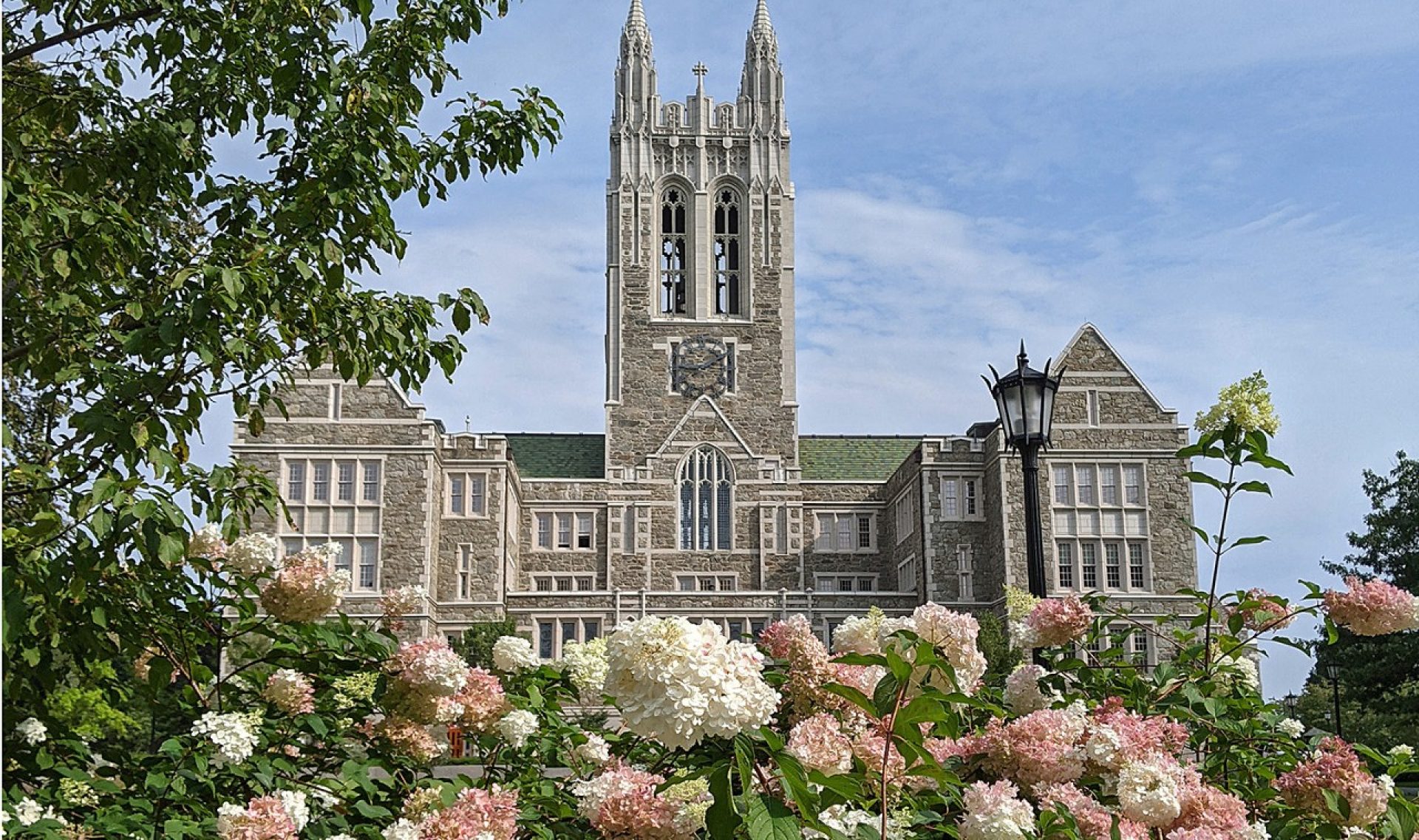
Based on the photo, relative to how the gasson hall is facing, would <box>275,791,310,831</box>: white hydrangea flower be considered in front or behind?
in front

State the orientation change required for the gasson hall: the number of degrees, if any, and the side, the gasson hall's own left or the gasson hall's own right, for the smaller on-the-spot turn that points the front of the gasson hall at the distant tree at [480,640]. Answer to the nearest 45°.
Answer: approximately 45° to the gasson hall's own right

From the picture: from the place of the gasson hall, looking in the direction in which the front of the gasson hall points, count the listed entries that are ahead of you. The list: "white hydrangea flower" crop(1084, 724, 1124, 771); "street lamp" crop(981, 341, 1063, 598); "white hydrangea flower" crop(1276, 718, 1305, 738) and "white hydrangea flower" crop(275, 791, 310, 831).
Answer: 4

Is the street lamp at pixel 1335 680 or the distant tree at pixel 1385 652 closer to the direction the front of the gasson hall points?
the street lamp

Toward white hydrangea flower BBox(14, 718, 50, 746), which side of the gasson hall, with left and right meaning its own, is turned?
front

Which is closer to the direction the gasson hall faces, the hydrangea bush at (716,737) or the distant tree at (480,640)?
the hydrangea bush

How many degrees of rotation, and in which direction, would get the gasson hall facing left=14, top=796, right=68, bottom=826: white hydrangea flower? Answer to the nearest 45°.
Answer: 0° — it already faces it

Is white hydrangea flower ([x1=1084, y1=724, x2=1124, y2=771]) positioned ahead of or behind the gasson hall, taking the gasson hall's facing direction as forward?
ahead

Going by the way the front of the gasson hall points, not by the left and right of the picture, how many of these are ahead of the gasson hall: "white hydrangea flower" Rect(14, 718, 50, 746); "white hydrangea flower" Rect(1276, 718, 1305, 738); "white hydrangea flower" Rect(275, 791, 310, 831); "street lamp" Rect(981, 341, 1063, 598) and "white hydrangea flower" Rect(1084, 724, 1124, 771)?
5

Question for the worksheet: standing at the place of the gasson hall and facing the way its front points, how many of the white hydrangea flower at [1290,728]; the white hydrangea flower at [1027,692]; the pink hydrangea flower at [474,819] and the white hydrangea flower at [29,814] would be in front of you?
4

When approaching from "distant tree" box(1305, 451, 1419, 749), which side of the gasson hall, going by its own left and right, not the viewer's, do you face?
left

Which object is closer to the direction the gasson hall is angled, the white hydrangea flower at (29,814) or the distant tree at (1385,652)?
the white hydrangea flower

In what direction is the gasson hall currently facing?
toward the camera

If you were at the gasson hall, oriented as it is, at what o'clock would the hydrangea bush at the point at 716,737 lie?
The hydrangea bush is roughly at 12 o'clock from the gasson hall.

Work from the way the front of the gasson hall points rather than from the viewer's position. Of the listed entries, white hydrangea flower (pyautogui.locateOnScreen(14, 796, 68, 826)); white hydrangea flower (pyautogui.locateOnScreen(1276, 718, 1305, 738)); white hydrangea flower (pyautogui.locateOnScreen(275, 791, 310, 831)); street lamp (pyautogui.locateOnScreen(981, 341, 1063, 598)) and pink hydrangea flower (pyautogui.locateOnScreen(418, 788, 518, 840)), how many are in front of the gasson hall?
5

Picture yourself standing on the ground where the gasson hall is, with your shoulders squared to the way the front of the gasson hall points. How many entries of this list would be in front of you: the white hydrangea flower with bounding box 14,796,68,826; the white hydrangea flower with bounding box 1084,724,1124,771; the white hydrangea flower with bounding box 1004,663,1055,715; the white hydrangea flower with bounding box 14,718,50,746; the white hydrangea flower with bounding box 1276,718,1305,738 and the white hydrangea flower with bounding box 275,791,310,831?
6
